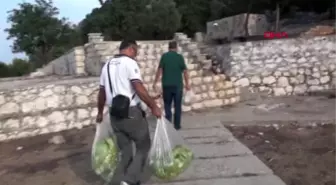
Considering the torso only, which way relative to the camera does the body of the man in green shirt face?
away from the camera

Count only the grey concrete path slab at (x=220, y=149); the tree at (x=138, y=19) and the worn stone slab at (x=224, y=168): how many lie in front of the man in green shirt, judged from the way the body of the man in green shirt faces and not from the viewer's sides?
1

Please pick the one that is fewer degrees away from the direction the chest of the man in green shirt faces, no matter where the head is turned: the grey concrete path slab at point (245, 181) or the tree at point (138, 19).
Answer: the tree

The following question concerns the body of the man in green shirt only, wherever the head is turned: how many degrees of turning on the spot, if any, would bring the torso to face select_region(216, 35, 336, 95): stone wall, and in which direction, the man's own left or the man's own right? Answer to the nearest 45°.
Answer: approximately 45° to the man's own right

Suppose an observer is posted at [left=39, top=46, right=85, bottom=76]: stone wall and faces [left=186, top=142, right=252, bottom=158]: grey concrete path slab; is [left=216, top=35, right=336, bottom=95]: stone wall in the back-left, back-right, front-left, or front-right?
front-left

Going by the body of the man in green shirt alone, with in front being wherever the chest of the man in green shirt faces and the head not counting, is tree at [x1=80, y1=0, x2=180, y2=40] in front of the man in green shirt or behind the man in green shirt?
in front

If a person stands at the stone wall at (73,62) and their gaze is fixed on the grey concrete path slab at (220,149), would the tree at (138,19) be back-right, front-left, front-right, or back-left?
back-left

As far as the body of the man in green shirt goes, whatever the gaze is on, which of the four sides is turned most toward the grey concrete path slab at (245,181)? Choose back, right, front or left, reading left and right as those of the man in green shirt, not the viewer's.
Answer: back

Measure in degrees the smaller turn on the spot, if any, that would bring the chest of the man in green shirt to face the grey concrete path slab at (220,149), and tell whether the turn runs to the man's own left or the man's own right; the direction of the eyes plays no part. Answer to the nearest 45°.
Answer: approximately 135° to the man's own right

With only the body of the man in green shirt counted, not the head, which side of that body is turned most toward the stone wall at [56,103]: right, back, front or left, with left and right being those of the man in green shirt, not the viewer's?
left

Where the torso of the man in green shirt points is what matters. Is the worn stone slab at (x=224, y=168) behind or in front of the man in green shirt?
behind
